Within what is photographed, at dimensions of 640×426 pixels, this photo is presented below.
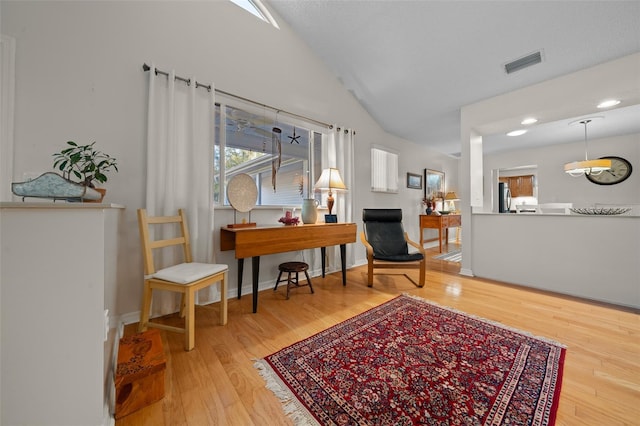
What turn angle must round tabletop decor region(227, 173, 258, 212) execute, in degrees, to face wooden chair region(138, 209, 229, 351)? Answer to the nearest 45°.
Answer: approximately 90° to its right

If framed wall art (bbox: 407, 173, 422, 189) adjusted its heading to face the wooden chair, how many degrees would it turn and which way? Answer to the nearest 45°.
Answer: approximately 45° to its right

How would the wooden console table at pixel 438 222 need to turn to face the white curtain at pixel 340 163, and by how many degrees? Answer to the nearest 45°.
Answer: approximately 90° to its right

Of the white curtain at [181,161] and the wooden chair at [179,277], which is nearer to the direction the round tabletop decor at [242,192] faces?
the wooden chair

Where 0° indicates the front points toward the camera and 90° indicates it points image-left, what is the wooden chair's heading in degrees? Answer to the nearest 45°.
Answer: approximately 315°

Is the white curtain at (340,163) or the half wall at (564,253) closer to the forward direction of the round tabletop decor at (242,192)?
the half wall

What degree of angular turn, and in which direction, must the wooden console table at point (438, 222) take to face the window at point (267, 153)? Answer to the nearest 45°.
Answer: approximately 90° to its right
